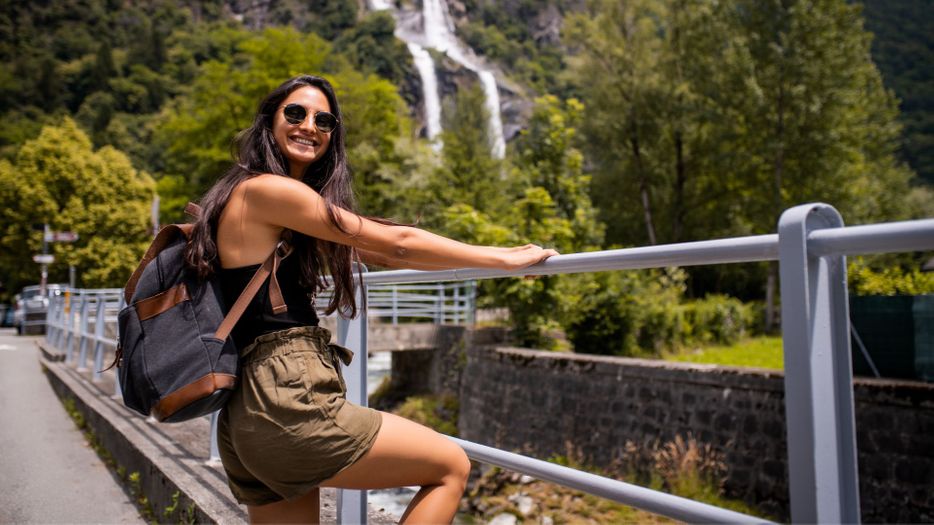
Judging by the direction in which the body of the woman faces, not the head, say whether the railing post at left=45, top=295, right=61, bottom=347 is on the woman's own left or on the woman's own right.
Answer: on the woman's own left

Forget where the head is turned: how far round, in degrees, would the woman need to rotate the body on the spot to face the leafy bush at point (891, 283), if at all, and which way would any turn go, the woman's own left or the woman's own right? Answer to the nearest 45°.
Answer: approximately 45° to the woman's own left

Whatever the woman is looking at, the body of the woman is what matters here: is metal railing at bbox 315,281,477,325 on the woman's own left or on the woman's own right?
on the woman's own left

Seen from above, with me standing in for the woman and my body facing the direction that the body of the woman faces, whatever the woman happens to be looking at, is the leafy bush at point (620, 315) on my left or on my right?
on my left

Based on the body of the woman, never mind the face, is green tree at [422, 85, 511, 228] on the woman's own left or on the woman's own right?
on the woman's own left

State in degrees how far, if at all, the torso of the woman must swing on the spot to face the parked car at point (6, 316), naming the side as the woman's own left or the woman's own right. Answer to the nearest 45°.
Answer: approximately 135° to the woman's own left

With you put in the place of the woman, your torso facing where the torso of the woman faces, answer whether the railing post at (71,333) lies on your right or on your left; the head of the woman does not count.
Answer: on your left

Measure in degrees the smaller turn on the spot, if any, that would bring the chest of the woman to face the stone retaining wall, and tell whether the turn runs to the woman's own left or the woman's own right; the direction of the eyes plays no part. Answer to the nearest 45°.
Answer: approximately 45° to the woman's own left

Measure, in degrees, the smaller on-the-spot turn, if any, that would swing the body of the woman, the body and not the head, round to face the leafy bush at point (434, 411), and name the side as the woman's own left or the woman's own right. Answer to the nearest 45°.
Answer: approximately 90° to the woman's own left

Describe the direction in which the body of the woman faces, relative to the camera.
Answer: to the viewer's right

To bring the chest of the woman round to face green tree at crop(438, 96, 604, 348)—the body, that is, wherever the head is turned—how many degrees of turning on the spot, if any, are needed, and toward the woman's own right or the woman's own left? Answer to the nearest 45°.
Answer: approximately 90° to the woman's own left
